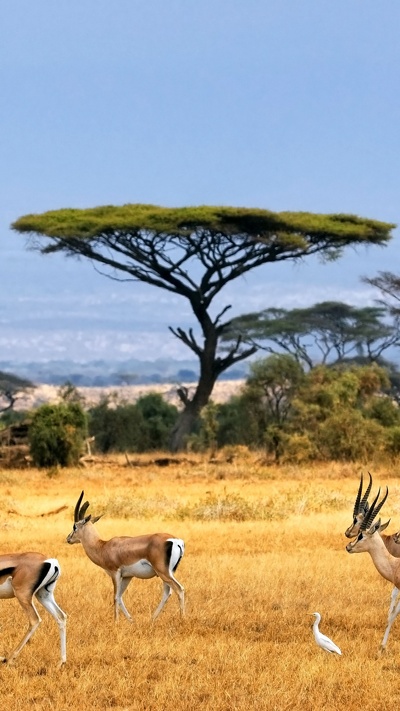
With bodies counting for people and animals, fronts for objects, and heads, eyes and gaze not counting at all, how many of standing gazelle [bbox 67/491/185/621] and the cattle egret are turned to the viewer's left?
2

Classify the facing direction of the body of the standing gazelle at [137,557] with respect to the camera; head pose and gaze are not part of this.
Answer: to the viewer's left

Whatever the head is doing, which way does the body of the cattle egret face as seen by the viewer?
to the viewer's left

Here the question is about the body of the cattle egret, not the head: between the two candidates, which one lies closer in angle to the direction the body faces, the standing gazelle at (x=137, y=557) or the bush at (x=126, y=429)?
the standing gazelle

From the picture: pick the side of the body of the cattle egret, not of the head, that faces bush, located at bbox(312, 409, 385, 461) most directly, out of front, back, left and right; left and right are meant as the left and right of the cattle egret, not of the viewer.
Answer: right

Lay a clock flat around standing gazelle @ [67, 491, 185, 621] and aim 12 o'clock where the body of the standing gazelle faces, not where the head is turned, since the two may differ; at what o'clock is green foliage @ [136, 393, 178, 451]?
The green foliage is roughly at 3 o'clock from the standing gazelle.

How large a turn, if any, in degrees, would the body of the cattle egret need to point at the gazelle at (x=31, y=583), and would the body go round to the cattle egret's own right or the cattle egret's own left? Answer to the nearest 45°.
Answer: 0° — it already faces it

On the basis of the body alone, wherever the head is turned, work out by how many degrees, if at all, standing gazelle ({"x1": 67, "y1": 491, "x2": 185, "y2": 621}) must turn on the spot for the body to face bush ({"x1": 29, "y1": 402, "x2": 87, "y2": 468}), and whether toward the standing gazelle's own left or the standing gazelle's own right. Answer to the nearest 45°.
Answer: approximately 90° to the standing gazelle's own right
